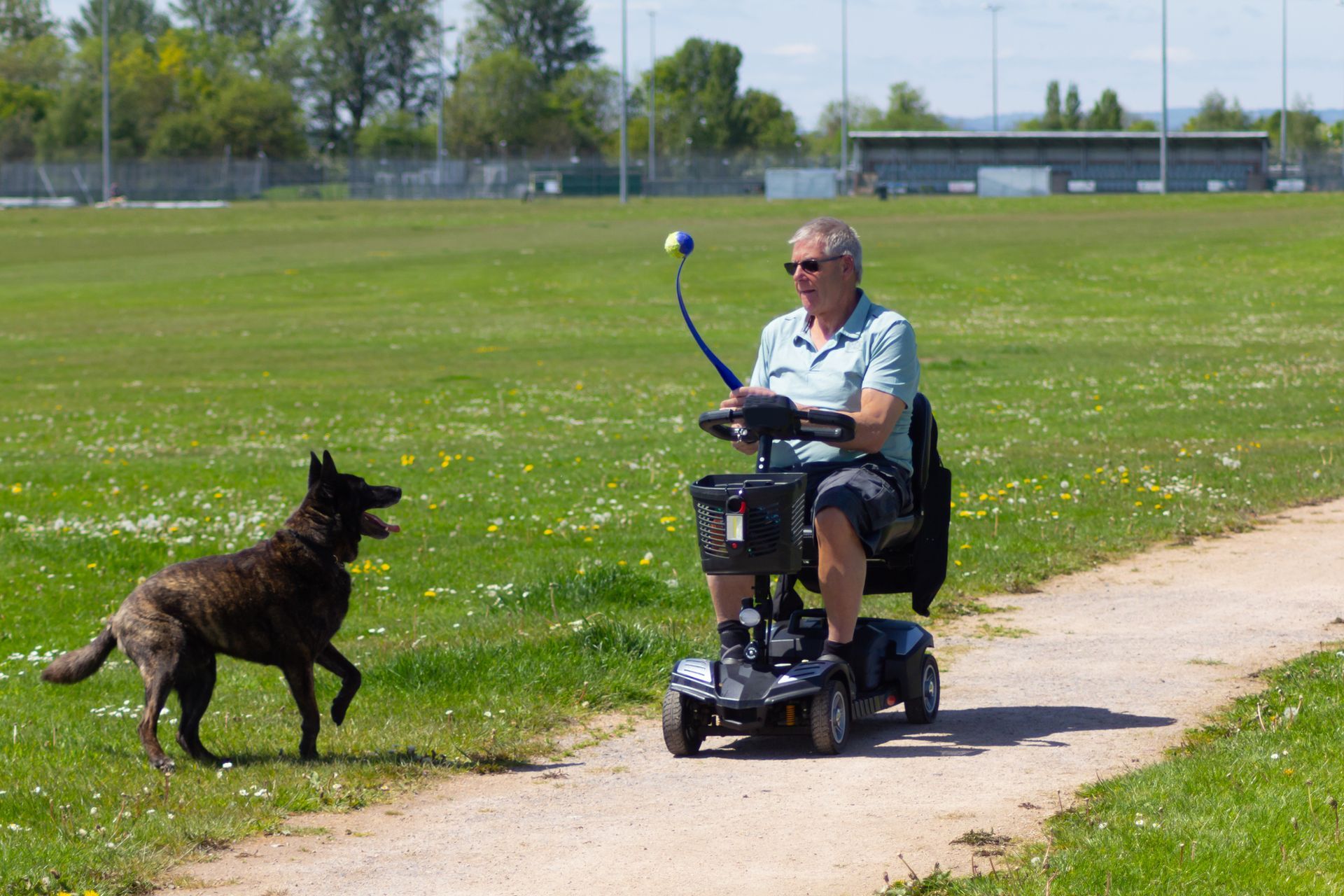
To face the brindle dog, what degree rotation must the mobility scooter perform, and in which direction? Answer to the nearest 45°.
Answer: approximately 45° to its right

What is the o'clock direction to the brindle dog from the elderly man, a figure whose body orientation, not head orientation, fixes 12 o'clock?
The brindle dog is roughly at 1 o'clock from the elderly man.

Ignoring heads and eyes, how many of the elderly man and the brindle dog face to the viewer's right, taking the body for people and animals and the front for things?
1

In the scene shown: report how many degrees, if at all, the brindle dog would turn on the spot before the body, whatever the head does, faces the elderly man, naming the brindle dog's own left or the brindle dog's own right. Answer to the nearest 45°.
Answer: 0° — it already faces them

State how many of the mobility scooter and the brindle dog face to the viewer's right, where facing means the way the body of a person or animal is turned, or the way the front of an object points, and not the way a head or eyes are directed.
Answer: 1

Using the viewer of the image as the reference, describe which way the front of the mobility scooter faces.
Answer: facing the viewer and to the left of the viewer

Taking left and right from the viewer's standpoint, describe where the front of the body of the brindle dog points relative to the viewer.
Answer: facing to the right of the viewer
